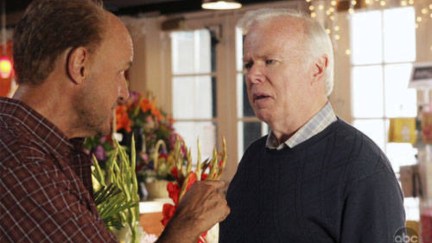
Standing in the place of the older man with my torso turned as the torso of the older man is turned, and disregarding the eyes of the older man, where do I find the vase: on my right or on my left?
on my right

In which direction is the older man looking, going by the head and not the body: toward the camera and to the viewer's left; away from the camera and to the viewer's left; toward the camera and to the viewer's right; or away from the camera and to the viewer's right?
toward the camera and to the viewer's left

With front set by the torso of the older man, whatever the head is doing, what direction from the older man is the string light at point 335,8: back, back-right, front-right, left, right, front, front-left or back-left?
back-right

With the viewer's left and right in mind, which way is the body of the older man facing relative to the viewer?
facing the viewer and to the left of the viewer
